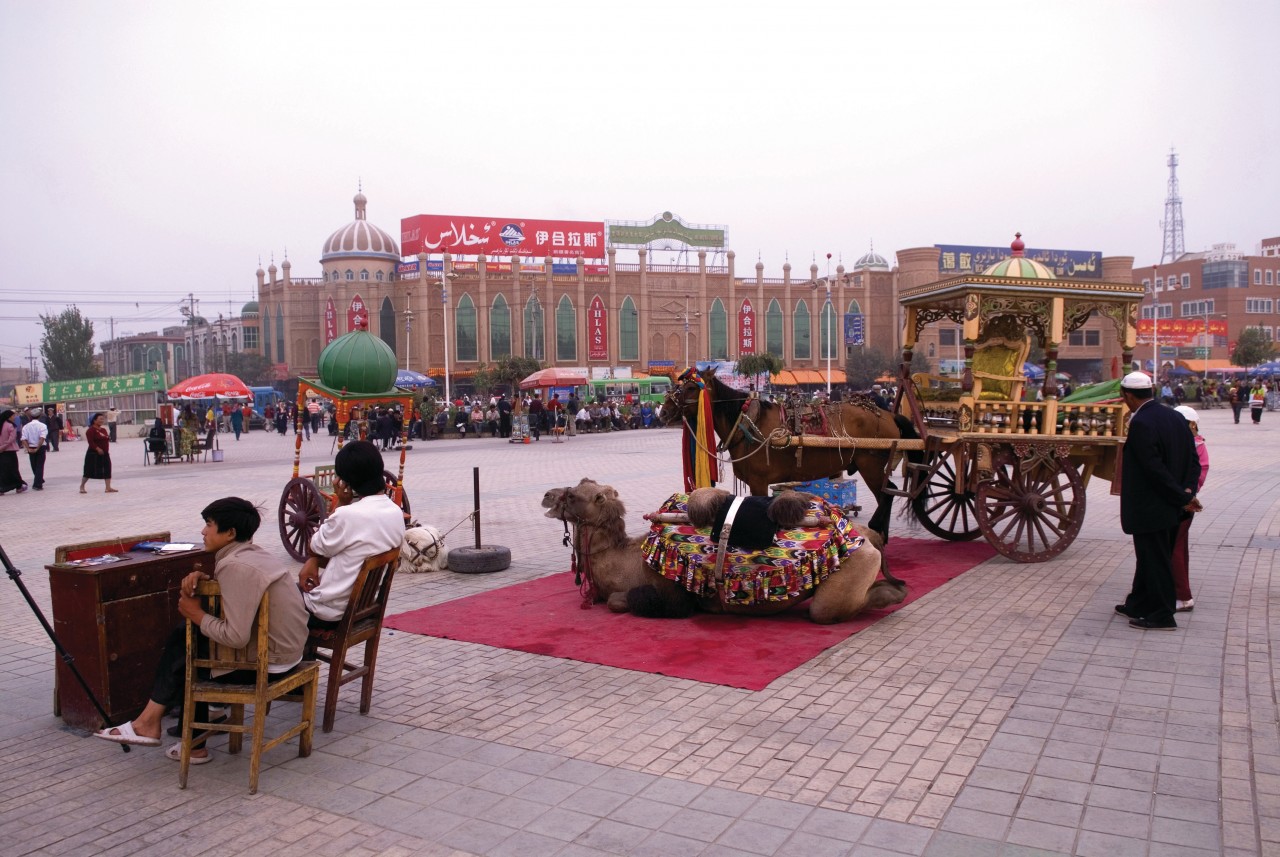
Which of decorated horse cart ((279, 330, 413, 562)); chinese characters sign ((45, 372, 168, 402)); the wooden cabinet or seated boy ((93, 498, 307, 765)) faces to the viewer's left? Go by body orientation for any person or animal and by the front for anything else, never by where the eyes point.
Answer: the seated boy

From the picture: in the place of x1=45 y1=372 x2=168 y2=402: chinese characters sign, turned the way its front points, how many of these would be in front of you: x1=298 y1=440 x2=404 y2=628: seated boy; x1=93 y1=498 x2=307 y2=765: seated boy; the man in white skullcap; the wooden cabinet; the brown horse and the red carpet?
6

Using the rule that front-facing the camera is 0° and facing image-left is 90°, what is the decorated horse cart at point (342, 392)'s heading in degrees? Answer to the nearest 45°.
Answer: approximately 315°

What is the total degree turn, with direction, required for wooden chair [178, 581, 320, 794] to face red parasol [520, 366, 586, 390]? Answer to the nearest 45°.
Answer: approximately 45° to its left

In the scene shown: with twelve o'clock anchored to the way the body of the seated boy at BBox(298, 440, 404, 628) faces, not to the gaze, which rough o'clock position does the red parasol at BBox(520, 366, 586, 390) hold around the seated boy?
The red parasol is roughly at 2 o'clock from the seated boy.

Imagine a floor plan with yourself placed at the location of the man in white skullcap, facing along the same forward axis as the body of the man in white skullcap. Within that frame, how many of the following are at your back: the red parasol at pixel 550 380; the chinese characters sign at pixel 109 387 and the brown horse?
0

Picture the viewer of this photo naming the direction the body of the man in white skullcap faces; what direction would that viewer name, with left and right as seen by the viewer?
facing away from the viewer and to the left of the viewer

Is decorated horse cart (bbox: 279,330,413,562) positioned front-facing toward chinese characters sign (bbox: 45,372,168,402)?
no

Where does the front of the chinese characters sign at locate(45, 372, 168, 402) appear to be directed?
toward the camera

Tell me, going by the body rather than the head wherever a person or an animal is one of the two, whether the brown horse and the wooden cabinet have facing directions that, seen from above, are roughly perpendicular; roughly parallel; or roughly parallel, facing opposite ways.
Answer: roughly parallel, facing opposite ways

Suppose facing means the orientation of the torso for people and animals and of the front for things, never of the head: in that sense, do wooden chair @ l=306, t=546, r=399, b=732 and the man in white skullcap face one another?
no

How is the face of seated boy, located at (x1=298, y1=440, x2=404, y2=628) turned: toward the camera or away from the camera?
away from the camera

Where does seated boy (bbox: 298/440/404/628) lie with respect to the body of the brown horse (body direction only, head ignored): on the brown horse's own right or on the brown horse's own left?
on the brown horse's own left

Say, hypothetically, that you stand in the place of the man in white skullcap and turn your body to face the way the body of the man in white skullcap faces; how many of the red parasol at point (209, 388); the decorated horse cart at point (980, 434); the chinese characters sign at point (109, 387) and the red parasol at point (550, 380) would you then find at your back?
0

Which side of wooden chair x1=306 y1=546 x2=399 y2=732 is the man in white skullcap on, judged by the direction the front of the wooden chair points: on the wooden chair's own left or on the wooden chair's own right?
on the wooden chair's own right

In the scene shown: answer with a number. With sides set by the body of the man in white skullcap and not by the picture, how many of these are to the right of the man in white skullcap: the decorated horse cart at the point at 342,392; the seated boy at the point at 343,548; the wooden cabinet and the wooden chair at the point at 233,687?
0

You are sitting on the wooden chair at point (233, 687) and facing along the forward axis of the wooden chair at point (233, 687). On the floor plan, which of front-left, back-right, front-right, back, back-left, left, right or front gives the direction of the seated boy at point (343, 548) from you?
front

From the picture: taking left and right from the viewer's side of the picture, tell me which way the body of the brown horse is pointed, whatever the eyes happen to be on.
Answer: facing to the left of the viewer

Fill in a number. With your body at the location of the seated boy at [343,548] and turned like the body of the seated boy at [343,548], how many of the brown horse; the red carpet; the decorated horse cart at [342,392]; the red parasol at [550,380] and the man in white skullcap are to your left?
0
